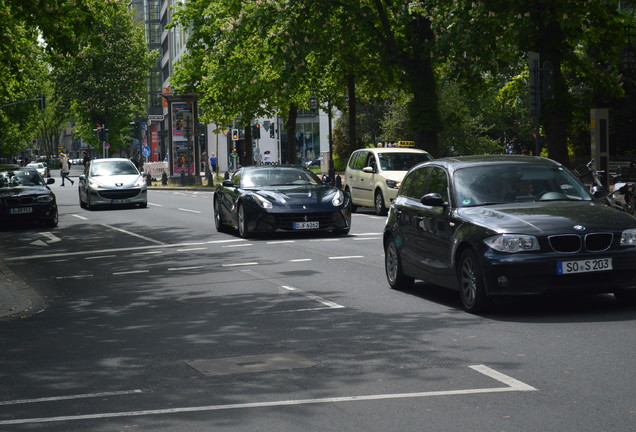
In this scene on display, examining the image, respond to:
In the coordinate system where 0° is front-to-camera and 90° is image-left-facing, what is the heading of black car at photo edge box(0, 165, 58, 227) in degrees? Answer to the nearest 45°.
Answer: approximately 0°

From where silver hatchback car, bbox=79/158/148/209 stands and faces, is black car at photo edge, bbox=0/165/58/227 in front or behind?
in front

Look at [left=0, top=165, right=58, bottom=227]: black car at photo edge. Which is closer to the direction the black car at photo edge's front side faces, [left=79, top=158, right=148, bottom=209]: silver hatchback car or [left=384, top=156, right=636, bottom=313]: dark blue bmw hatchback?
the dark blue bmw hatchback

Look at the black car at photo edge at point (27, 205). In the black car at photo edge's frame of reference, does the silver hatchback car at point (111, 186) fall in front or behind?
behind

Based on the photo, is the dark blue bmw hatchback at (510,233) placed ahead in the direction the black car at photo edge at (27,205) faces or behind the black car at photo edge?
ahead

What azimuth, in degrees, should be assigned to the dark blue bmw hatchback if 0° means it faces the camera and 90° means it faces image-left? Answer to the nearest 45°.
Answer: approximately 315°

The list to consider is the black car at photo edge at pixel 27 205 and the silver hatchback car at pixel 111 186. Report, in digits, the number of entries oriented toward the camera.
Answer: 2

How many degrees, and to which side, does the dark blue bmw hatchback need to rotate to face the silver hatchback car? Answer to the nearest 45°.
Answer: approximately 180°

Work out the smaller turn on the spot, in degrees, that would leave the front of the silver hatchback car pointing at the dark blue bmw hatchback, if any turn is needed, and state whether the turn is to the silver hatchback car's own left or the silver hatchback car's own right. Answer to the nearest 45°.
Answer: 0° — it already faces it
